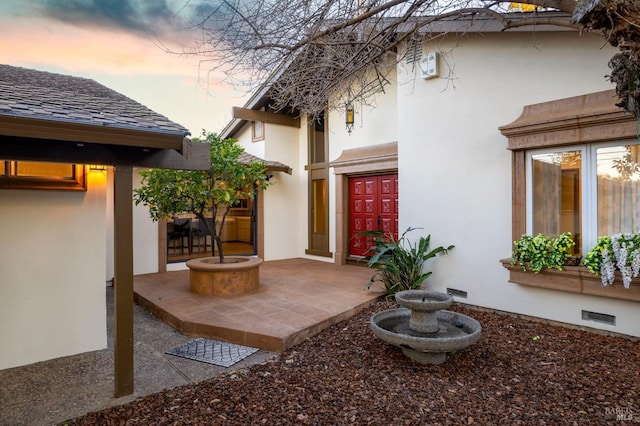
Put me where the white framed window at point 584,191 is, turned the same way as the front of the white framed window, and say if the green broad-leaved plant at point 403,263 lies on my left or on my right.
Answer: on my right

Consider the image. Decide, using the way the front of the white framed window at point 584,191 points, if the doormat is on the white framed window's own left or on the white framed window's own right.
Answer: on the white framed window's own right

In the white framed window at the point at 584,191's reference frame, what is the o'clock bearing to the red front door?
The red front door is roughly at 4 o'clock from the white framed window.

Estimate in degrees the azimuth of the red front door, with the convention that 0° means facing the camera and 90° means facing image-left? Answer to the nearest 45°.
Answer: approximately 45°

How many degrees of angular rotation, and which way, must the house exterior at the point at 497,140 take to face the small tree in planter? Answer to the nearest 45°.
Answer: approximately 45° to its right

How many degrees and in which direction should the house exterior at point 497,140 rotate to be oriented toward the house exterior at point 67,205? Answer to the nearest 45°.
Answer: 0° — it already faces it

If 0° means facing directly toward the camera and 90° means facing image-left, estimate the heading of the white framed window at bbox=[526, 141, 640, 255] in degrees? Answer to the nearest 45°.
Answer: approximately 0°
